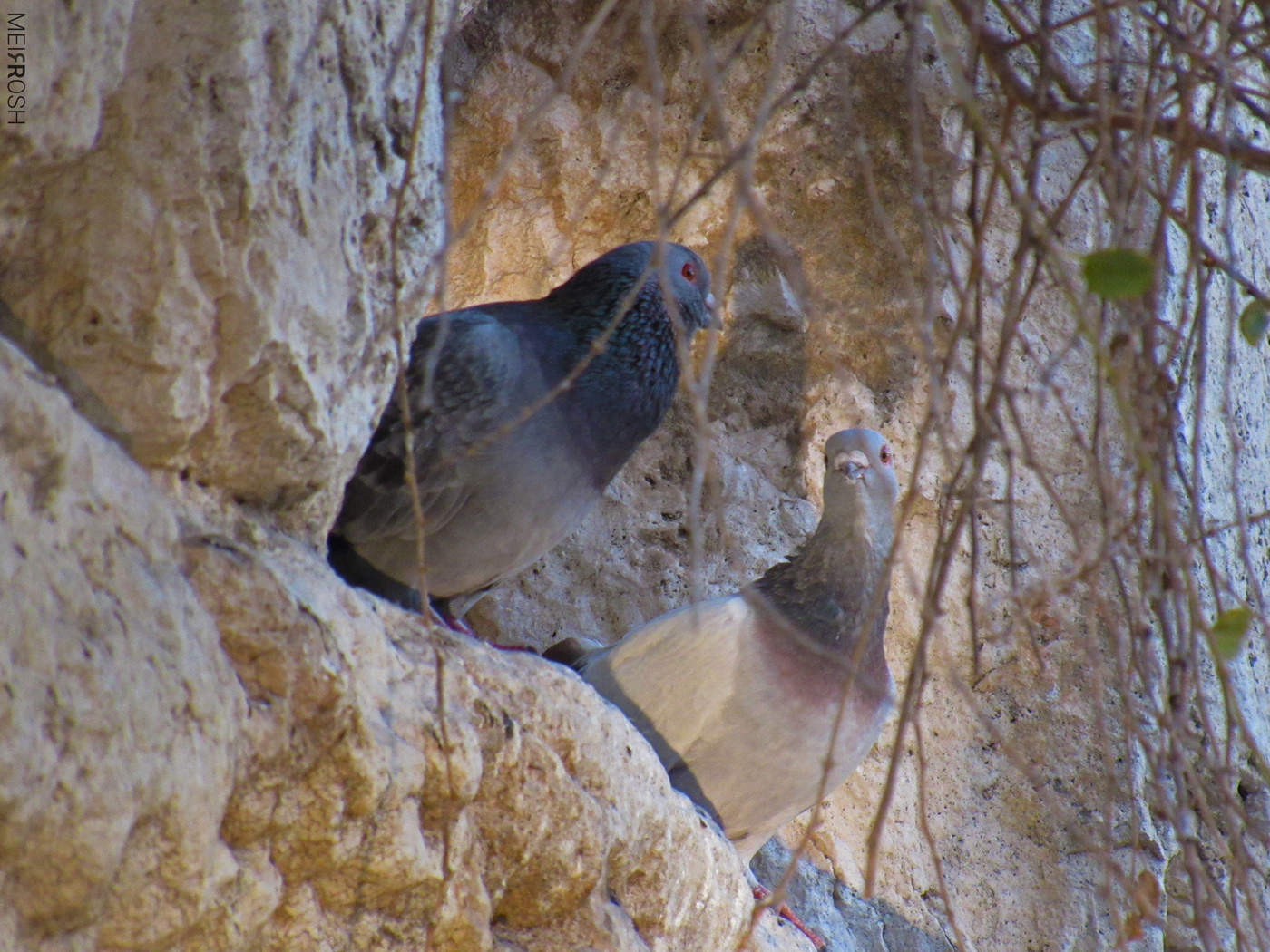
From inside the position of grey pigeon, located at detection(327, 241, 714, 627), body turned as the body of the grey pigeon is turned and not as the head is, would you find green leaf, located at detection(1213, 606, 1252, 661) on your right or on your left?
on your right

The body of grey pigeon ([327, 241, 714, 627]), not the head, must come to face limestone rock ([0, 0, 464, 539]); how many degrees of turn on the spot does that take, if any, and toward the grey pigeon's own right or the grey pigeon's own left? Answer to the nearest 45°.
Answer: approximately 135° to the grey pigeon's own right

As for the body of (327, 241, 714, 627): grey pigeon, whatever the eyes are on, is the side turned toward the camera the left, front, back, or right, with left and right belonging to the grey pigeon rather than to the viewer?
right

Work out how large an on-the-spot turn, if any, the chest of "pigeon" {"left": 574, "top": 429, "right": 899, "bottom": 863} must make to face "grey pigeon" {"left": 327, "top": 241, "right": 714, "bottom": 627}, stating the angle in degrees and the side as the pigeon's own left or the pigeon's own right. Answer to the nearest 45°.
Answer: approximately 135° to the pigeon's own right

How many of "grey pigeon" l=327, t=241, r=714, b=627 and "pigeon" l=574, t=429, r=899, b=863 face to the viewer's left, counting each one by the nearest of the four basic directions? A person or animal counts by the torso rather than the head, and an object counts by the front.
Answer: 0

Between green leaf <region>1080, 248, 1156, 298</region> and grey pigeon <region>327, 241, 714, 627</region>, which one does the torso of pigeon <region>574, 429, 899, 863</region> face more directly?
the green leaf

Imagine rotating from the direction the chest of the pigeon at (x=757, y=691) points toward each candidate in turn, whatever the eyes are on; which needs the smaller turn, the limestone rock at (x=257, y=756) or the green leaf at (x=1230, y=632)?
the green leaf

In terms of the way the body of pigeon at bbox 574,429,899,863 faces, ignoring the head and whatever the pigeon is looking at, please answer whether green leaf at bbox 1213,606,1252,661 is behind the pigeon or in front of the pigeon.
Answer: in front

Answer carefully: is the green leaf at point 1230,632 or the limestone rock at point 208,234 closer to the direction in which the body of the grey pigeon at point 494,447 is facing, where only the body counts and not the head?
the green leaf

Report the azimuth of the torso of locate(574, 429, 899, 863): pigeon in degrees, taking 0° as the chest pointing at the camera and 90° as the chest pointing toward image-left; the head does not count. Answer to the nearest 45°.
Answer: approximately 315°

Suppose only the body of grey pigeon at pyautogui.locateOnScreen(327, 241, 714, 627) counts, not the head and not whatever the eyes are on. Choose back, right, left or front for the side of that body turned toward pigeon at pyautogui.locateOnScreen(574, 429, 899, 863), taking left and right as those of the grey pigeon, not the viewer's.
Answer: front
